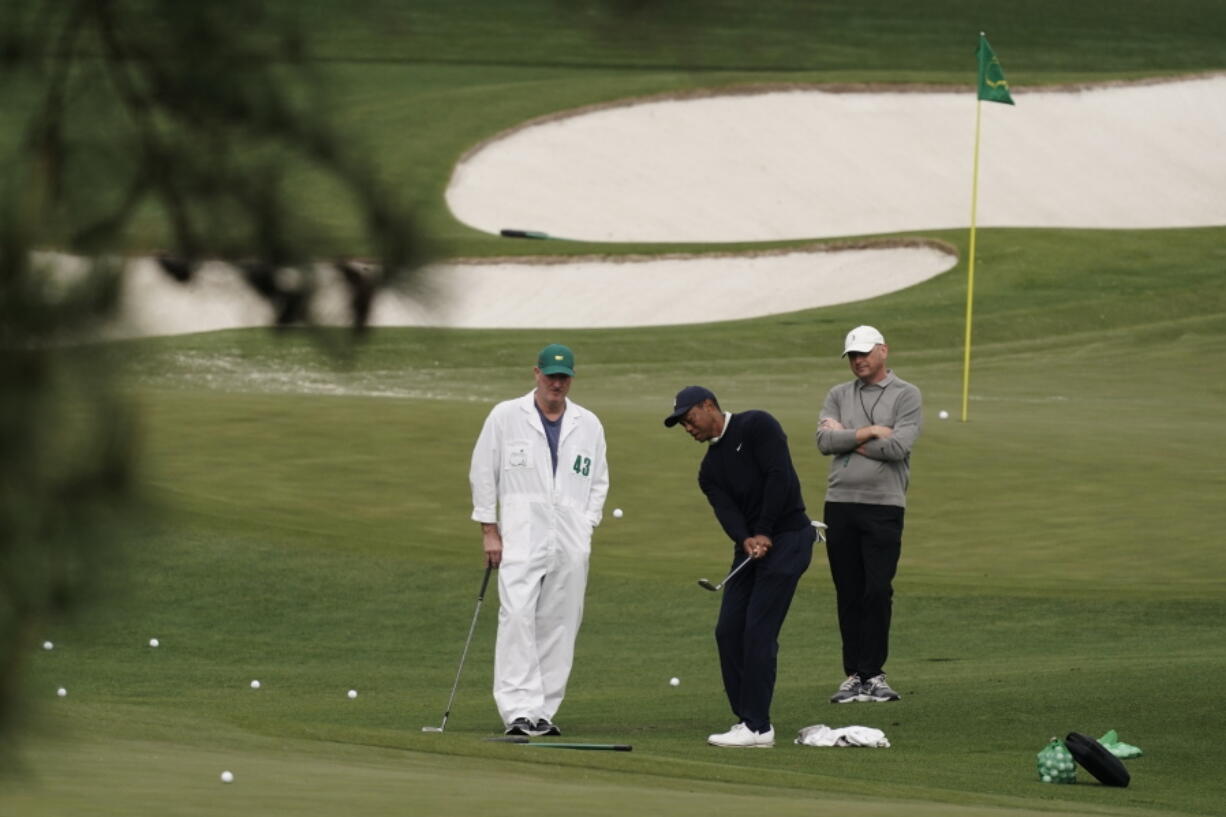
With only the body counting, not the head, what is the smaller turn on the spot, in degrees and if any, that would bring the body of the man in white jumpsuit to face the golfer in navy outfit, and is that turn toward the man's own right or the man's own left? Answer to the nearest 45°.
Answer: approximately 90° to the man's own left

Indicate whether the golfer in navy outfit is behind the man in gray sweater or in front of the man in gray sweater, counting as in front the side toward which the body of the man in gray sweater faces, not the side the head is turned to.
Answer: in front

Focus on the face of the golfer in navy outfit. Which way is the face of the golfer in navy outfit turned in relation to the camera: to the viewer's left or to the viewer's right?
to the viewer's left

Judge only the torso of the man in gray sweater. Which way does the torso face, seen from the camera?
toward the camera

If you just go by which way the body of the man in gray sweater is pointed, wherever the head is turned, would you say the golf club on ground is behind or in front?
in front

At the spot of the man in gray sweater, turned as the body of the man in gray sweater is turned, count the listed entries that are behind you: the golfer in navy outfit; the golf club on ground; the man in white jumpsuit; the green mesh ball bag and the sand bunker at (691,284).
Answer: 1

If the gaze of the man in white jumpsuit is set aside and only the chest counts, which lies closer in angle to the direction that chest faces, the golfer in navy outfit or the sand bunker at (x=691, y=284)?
the golfer in navy outfit

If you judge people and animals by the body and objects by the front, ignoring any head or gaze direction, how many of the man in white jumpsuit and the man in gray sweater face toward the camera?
2

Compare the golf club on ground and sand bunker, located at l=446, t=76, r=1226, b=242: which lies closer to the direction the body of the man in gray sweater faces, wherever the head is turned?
the golf club on ground
